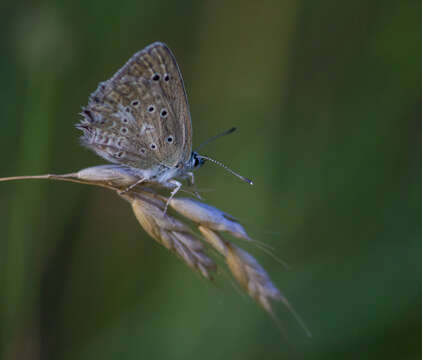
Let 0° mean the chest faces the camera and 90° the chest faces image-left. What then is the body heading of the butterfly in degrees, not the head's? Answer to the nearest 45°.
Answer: approximately 270°
